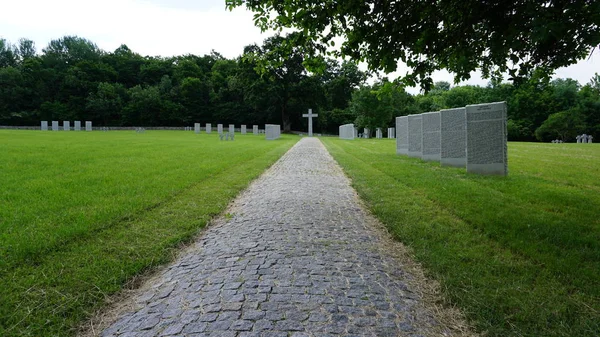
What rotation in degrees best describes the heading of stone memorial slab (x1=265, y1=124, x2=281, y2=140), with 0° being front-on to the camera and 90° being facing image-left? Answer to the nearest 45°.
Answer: approximately 0°

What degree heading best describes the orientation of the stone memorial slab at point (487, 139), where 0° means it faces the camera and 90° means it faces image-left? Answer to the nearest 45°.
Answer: approximately 45°

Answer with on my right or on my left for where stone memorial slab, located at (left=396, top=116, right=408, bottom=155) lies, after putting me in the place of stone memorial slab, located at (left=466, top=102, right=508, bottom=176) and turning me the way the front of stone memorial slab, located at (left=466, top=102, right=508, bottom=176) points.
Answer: on my right

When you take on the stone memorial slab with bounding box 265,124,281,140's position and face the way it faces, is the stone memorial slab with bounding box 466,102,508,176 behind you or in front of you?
in front

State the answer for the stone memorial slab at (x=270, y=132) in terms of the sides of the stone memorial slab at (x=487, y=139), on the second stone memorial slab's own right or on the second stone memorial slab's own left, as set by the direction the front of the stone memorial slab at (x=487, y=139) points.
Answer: on the second stone memorial slab's own right

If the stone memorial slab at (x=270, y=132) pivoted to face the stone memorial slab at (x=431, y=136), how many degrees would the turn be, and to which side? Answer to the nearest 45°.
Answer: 0° — it already faces it
